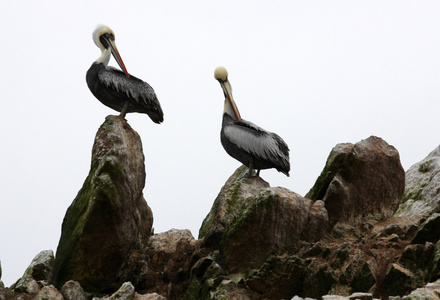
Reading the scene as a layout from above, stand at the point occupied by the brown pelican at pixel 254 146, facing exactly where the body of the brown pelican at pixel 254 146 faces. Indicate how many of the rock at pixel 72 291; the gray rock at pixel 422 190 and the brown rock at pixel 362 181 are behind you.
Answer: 2

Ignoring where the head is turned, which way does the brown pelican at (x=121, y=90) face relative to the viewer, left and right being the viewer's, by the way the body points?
facing to the left of the viewer

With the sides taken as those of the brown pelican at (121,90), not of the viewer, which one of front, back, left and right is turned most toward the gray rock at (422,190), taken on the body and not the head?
back

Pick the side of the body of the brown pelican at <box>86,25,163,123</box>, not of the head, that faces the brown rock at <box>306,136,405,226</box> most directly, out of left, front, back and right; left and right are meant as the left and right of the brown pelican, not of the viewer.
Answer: back

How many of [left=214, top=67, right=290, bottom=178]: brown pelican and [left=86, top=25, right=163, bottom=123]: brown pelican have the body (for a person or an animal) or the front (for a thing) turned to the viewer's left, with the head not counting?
2

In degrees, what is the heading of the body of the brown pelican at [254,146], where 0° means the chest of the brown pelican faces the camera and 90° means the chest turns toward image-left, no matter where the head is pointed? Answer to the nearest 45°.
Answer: approximately 90°

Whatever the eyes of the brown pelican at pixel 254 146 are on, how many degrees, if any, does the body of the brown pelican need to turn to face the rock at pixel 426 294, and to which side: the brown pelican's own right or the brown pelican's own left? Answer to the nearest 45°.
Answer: approximately 90° to the brown pelican's own left
